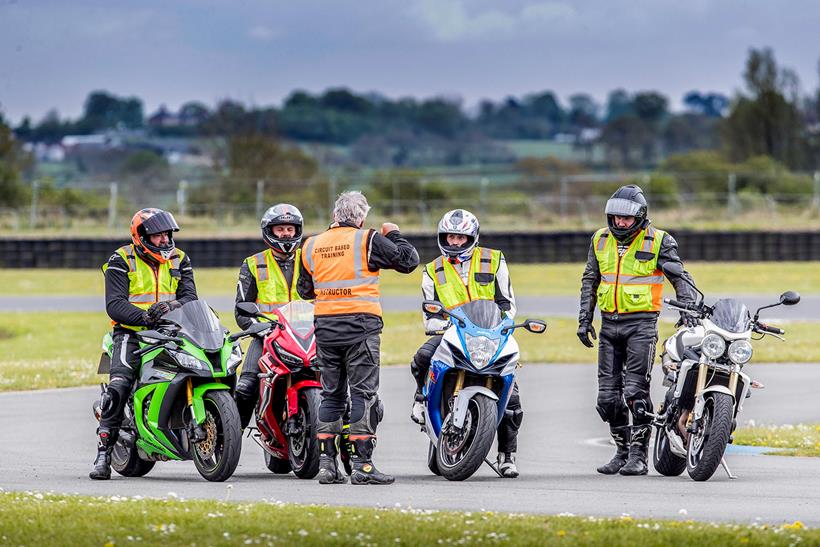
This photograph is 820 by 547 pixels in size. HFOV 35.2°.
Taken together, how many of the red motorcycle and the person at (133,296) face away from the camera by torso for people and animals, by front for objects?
0

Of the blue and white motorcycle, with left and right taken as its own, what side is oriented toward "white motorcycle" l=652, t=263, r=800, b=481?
left

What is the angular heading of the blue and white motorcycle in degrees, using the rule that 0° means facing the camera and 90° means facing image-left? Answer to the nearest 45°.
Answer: approximately 0°

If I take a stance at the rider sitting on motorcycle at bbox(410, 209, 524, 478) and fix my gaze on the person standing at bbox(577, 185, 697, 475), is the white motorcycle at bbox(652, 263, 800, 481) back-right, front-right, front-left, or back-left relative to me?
front-right

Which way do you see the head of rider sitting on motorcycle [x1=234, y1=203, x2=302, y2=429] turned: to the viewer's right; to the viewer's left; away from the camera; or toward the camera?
toward the camera

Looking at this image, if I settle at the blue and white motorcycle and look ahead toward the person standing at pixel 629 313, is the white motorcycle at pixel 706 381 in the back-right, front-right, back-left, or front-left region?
front-right

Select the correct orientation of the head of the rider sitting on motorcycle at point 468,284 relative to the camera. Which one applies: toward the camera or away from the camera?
toward the camera

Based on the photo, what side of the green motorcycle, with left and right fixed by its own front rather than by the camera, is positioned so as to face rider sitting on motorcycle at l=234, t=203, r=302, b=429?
left

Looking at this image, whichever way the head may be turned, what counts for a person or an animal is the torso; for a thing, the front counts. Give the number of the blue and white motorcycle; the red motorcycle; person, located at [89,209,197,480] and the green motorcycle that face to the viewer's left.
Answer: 0

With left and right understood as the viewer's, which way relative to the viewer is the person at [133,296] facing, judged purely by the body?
facing the viewer and to the right of the viewer

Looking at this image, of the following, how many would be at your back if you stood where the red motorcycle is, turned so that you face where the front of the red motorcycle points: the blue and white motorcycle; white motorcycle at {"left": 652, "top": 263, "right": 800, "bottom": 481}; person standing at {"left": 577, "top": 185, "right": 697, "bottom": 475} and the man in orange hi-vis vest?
0

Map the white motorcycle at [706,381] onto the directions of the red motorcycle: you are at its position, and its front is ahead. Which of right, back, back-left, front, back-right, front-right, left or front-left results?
front-left

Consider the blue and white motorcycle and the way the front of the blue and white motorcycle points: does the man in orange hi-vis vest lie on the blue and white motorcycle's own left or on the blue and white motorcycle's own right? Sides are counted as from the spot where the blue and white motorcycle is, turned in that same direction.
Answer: on the blue and white motorcycle's own right

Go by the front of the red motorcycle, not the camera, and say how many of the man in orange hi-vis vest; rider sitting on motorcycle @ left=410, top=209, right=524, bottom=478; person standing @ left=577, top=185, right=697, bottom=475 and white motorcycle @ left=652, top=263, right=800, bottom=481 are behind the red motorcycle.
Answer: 0

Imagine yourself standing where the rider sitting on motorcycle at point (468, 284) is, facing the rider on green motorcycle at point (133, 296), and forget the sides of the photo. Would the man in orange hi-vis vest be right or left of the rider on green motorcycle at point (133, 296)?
left

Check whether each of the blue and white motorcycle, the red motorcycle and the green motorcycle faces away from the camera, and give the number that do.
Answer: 0
